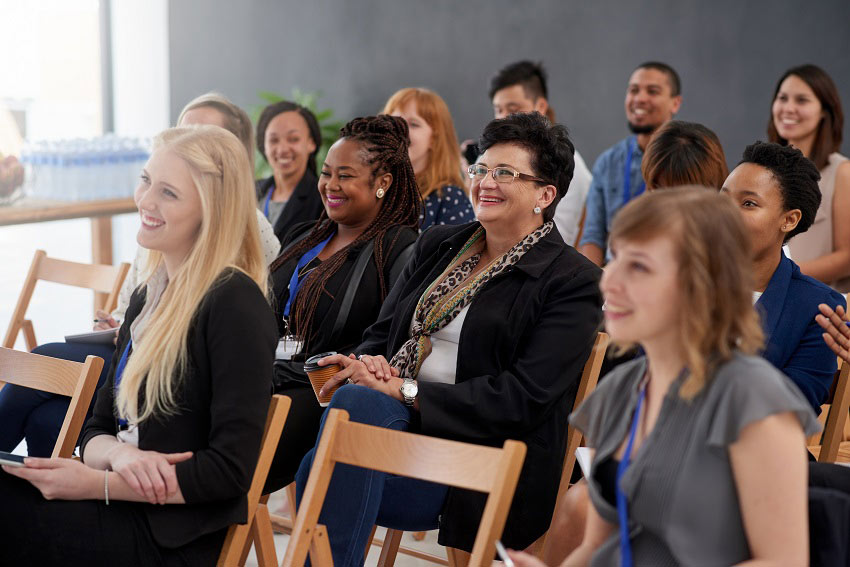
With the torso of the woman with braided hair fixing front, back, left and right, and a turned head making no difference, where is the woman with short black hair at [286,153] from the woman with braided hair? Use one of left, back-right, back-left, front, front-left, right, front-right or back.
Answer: back-right

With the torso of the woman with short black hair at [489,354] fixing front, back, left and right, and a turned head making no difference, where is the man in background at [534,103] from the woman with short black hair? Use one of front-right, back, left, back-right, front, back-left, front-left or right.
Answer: back-right

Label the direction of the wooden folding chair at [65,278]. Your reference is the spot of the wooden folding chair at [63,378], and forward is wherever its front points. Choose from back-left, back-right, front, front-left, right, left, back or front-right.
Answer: back-right

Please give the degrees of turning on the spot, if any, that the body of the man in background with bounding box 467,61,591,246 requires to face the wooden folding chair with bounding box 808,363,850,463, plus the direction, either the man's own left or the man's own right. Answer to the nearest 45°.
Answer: approximately 45° to the man's own left

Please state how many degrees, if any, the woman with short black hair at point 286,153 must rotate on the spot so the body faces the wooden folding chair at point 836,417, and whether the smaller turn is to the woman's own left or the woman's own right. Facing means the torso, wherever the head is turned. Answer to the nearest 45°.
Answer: approximately 90° to the woman's own left

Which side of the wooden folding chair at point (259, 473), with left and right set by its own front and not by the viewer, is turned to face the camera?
left

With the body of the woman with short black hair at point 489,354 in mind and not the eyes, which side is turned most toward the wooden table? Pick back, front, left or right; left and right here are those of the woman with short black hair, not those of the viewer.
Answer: right

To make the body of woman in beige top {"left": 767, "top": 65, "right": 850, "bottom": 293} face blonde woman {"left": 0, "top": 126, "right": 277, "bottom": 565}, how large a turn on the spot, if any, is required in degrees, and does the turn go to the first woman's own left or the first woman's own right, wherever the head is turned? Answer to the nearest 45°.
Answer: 0° — they already face them

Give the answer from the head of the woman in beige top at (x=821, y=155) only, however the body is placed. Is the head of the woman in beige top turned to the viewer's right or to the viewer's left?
to the viewer's left

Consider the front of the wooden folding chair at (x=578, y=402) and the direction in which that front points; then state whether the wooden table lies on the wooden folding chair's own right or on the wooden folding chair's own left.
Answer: on the wooden folding chair's own right
